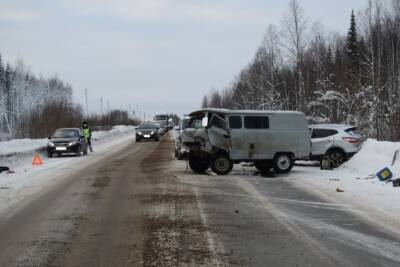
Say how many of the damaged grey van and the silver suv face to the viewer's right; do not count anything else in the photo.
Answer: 0

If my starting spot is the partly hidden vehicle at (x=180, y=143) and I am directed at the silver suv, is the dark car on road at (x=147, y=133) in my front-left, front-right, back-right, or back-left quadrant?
back-left

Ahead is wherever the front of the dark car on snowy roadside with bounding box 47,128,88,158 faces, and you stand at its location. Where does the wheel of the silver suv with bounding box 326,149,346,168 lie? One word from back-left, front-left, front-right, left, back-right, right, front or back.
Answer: left

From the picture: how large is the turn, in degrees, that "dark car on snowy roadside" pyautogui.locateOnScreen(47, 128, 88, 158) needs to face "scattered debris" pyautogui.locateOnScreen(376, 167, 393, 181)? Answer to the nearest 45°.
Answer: approximately 90° to its left

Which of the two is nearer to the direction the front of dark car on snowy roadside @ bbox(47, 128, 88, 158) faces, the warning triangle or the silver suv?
the warning triangle

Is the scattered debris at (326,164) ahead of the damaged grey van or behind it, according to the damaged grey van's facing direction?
behind

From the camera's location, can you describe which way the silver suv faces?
facing away from the viewer and to the left of the viewer

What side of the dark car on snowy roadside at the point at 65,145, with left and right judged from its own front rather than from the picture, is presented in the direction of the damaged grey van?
left

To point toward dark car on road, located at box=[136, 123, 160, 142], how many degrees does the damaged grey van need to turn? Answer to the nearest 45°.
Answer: approximately 135° to its right
